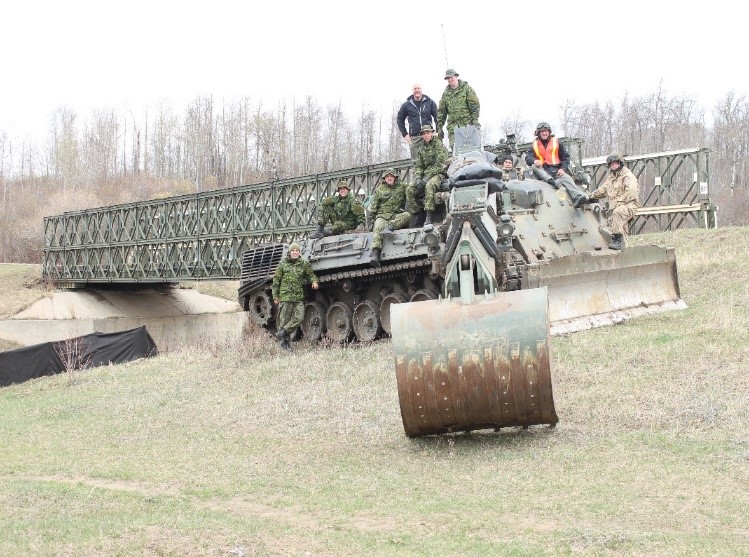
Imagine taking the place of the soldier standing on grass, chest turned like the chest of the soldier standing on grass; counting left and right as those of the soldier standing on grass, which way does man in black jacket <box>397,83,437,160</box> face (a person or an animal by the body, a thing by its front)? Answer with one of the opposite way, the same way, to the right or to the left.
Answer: the same way

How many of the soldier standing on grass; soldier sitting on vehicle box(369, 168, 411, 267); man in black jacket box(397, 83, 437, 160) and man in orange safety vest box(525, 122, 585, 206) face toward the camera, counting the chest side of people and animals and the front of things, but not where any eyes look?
4

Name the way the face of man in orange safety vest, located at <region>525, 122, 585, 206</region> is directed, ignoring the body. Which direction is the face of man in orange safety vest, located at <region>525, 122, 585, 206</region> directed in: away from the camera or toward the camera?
toward the camera

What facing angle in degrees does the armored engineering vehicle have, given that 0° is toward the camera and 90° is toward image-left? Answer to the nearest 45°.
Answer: approximately 315°

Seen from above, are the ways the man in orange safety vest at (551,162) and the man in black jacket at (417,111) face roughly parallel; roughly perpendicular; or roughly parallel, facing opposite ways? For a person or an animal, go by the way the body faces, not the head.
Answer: roughly parallel

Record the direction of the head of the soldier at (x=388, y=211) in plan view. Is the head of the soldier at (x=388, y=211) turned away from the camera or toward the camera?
toward the camera

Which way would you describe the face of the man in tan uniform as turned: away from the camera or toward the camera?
toward the camera

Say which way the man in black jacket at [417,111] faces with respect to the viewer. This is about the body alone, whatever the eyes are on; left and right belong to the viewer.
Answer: facing the viewer

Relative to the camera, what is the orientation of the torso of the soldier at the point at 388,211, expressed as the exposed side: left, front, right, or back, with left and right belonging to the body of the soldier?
front

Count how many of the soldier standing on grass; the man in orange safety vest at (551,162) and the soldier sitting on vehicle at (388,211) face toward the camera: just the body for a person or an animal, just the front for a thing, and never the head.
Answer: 3

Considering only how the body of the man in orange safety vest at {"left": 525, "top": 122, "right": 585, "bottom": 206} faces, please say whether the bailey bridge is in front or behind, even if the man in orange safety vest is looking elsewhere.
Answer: behind

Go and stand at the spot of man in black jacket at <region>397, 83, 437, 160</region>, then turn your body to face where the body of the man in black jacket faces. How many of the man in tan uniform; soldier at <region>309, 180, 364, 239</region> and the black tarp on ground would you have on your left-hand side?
1

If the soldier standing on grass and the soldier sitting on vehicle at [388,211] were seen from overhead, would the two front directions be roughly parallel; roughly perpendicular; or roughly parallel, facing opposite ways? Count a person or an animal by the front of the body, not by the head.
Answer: roughly parallel
